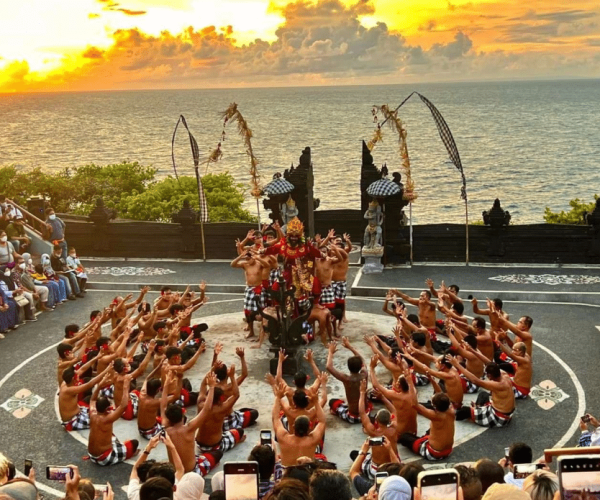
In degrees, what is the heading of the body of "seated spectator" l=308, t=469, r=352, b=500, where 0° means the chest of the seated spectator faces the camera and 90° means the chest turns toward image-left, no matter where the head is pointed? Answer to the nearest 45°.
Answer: approximately 180°

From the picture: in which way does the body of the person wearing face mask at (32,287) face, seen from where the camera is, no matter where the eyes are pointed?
to the viewer's right

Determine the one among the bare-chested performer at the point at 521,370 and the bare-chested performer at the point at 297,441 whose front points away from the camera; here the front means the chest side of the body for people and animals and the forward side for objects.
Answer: the bare-chested performer at the point at 297,441

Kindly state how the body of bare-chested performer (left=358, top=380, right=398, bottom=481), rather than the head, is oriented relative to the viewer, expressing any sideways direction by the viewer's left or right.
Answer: facing away from the viewer and to the left of the viewer

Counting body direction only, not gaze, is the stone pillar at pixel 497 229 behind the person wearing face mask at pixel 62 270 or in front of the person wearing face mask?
in front

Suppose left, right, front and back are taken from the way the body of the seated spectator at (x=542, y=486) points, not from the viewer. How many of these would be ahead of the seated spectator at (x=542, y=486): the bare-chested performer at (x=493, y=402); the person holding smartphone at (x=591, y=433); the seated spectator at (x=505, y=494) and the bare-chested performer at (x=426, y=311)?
3

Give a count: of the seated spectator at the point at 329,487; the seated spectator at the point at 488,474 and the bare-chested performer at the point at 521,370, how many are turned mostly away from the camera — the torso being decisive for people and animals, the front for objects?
2

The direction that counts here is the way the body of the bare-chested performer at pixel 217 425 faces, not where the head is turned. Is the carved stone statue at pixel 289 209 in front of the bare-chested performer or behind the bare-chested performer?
in front

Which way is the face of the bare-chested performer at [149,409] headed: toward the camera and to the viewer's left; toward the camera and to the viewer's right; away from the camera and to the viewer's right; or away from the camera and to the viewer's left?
away from the camera and to the viewer's right

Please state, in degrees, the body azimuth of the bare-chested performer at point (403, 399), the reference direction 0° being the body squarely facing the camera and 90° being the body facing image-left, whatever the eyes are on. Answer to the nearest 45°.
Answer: approximately 135°

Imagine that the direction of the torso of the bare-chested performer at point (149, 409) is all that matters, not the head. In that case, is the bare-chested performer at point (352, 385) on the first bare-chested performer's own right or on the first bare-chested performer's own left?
on the first bare-chested performer's own right

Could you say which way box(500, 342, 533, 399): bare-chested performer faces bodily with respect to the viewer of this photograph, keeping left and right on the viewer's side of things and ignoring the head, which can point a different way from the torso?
facing to the left of the viewer

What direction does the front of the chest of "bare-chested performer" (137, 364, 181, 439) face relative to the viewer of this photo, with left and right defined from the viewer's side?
facing away from the viewer and to the right of the viewer

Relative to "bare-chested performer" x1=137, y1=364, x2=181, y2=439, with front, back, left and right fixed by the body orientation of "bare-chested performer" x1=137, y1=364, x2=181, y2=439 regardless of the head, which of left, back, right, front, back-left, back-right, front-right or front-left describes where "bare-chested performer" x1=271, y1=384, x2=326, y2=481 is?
right

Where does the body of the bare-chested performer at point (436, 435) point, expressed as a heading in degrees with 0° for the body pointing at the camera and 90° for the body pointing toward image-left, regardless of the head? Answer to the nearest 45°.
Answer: approximately 135°

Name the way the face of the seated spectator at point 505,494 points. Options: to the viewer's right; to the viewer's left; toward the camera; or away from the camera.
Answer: away from the camera

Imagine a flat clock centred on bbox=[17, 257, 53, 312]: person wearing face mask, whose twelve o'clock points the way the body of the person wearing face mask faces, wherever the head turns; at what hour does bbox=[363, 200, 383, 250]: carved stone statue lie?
The carved stone statue is roughly at 12 o'clock from the person wearing face mask.

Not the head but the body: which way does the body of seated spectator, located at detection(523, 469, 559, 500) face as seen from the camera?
away from the camera
